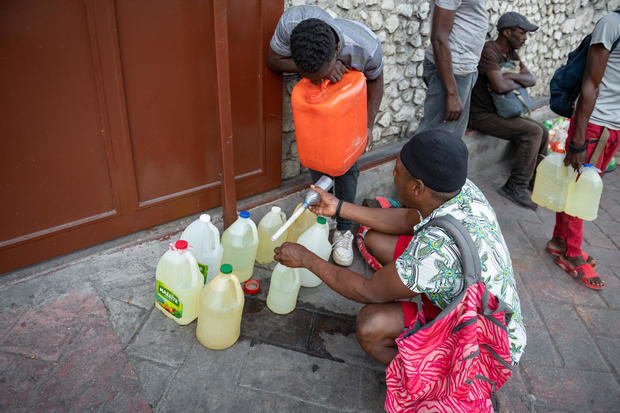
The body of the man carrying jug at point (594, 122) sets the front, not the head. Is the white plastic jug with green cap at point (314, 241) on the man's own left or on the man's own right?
on the man's own right

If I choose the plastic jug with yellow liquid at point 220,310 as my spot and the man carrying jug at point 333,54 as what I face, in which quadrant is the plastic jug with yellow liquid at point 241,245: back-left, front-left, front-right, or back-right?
front-left

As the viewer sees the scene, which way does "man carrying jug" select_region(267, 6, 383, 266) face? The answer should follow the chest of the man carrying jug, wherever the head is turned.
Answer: toward the camera

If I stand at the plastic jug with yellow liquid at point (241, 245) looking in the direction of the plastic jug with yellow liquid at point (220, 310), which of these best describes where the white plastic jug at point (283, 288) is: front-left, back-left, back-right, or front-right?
front-left

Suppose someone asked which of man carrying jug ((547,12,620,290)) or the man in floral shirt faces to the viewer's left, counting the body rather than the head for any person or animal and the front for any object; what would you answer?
the man in floral shirt

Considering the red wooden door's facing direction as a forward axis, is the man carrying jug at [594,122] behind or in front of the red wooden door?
in front

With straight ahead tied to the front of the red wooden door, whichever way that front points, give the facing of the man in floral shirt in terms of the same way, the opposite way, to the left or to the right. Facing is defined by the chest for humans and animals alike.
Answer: the opposite way

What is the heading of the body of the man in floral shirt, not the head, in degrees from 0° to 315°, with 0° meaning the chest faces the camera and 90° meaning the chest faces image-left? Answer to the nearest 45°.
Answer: approximately 90°

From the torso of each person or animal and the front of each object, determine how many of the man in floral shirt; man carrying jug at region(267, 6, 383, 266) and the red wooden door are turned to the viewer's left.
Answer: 1
